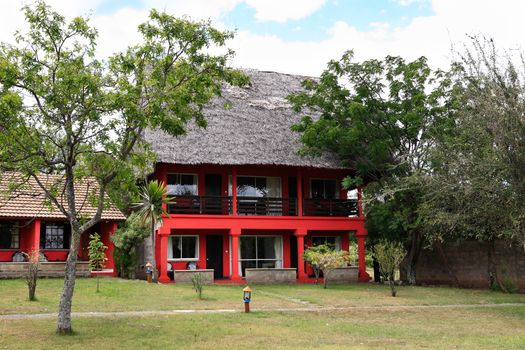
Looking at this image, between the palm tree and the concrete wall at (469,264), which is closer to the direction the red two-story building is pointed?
the palm tree

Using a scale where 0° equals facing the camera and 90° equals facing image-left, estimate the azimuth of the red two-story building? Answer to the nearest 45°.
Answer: approximately 0°

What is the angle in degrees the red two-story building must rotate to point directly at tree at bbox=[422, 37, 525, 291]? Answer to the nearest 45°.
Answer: approximately 45° to its left

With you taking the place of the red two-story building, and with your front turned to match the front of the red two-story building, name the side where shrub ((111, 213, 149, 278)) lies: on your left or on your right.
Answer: on your right

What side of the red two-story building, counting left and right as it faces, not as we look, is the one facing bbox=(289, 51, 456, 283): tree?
left
